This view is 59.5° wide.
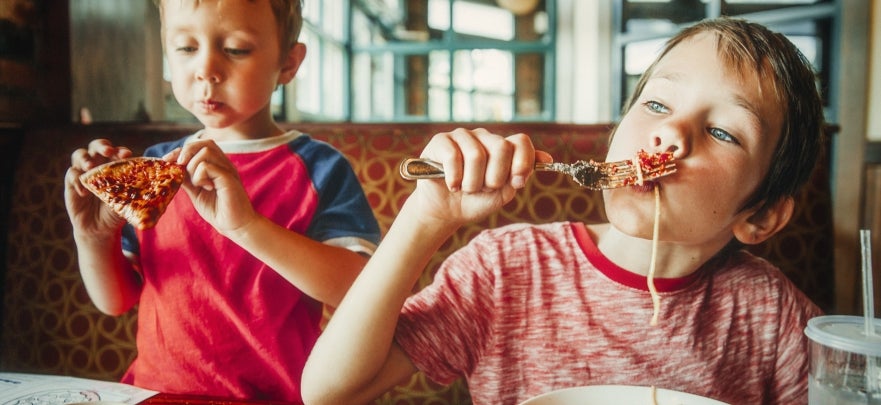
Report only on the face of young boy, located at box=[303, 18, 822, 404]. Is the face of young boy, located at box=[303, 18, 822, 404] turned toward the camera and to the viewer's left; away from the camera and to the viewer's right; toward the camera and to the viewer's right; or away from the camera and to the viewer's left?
toward the camera and to the viewer's left

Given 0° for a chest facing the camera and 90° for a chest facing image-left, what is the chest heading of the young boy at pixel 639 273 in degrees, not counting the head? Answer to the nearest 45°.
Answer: approximately 0°

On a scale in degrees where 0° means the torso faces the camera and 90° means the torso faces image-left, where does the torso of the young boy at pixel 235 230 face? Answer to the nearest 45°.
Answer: approximately 45°

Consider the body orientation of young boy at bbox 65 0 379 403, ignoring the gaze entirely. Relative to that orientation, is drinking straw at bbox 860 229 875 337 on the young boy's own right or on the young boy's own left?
on the young boy's own left
